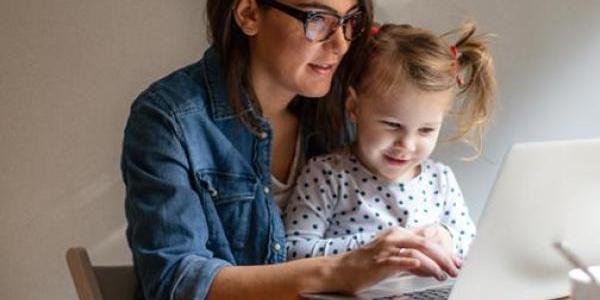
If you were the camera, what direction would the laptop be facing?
facing away from the viewer and to the left of the viewer

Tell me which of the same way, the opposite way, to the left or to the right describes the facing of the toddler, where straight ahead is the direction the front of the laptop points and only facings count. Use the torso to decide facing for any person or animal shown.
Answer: the opposite way

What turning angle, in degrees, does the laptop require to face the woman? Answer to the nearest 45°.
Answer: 0° — it already faces them

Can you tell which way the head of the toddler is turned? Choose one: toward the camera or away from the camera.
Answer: toward the camera

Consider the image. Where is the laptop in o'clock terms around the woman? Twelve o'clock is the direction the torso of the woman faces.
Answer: The laptop is roughly at 12 o'clock from the woman.

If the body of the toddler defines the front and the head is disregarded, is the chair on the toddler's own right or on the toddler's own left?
on the toddler's own right

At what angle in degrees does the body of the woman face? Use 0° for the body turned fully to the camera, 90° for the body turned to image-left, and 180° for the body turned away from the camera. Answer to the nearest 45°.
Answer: approximately 315°

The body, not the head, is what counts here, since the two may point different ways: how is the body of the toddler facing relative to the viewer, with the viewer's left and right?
facing the viewer and to the right of the viewer
